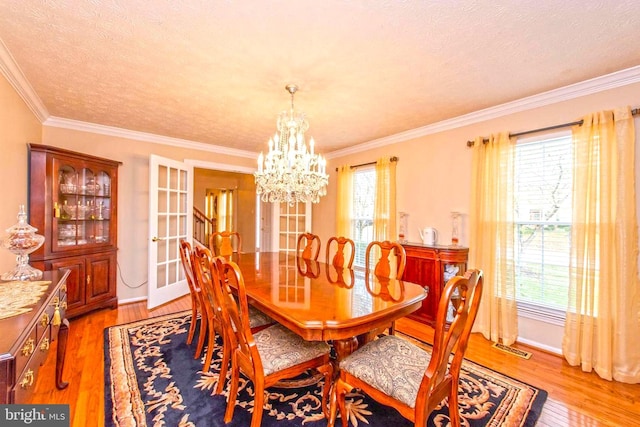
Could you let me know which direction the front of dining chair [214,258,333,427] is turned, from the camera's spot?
facing away from the viewer and to the right of the viewer

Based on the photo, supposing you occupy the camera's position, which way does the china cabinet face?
facing the viewer and to the right of the viewer

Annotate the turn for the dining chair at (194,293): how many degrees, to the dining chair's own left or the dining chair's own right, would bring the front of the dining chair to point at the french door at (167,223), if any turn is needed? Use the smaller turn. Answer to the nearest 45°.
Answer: approximately 90° to the dining chair's own left

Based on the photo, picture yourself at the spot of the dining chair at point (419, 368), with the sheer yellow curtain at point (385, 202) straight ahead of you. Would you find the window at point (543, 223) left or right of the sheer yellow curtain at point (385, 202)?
right

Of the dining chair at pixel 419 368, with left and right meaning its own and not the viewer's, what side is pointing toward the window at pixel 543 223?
right

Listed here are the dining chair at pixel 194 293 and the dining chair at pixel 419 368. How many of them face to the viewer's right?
1

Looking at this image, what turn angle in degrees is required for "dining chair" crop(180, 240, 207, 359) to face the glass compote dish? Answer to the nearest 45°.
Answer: approximately 180°

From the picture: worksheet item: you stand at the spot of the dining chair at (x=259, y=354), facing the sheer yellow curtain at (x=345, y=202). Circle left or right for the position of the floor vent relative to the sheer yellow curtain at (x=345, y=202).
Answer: right

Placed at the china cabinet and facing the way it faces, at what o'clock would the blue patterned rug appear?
The blue patterned rug is roughly at 1 o'clock from the china cabinet.

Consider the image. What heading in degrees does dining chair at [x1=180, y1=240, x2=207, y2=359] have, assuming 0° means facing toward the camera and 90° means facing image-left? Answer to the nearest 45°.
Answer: approximately 270°

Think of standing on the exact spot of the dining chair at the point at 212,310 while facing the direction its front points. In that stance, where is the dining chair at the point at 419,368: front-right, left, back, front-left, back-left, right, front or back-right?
right

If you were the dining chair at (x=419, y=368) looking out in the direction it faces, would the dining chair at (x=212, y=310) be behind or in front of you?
in front

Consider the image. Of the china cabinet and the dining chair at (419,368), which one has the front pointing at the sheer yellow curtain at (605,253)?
the china cabinet
